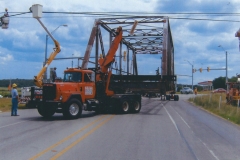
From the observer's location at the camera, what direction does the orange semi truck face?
facing the viewer and to the left of the viewer

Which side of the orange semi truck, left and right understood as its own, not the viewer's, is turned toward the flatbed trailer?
back
